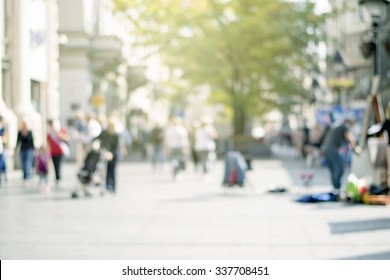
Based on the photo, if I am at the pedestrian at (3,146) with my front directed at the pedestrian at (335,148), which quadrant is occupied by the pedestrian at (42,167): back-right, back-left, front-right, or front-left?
front-right

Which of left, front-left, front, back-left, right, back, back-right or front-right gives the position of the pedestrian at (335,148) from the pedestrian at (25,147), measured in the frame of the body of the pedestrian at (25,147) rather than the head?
front-left

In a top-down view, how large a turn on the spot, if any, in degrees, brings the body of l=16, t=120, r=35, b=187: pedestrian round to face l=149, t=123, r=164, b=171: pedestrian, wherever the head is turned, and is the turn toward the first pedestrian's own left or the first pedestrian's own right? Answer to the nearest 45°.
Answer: approximately 135° to the first pedestrian's own left

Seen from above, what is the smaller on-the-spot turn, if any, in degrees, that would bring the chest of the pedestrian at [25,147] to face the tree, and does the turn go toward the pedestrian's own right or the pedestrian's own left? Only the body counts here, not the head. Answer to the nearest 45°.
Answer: approximately 135° to the pedestrian's own left

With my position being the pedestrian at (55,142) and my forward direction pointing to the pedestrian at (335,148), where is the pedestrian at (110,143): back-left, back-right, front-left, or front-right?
front-right

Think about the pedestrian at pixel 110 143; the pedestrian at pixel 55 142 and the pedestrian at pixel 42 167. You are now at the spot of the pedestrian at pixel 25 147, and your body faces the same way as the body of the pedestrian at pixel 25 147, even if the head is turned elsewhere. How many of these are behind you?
0

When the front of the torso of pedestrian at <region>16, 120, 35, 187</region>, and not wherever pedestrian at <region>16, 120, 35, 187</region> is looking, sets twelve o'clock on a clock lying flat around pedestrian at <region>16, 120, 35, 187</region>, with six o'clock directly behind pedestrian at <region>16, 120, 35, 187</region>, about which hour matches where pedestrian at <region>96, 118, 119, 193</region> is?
pedestrian at <region>96, 118, 119, 193</region> is roughly at 11 o'clock from pedestrian at <region>16, 120, 35, 187</region>.

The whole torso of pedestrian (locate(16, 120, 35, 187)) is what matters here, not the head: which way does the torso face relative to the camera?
toward the camera

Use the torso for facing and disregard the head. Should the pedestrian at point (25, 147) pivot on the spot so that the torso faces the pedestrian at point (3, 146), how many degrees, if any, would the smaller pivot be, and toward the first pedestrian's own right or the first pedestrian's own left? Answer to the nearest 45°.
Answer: approximately 45° to the first pedestrian's own right

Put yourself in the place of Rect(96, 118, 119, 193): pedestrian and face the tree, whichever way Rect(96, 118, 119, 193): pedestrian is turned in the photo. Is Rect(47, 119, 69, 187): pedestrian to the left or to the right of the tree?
left

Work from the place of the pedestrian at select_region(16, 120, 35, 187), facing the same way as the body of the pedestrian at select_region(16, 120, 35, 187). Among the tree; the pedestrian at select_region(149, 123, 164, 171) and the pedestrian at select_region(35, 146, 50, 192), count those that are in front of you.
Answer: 1

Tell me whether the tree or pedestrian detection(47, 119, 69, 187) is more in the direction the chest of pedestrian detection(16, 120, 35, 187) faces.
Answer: the pedestrian

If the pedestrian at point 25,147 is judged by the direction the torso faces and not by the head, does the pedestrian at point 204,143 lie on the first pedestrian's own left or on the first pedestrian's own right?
on the first pedestrian's own left
